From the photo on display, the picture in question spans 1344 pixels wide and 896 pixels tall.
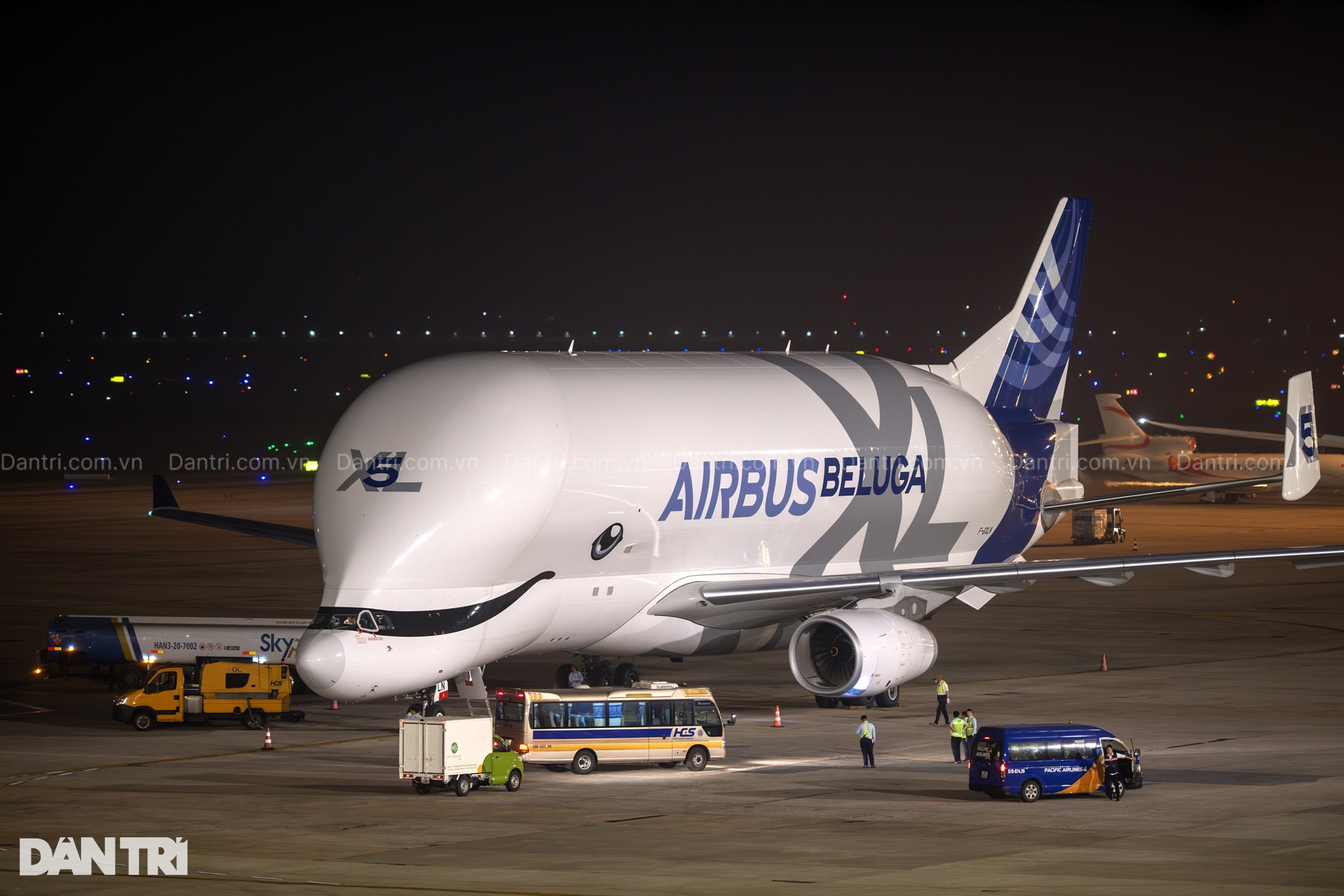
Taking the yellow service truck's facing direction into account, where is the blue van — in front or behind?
behind

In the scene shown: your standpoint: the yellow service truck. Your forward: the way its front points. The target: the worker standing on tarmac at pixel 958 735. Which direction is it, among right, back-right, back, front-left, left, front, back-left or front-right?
back-left

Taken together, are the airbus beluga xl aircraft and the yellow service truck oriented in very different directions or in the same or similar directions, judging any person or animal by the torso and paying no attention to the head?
same or similar directions

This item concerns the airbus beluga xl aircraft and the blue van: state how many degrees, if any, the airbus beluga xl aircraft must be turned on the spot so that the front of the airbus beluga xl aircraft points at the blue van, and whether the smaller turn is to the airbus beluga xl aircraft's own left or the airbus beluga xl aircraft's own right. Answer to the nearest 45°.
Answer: approximately 90° to the airbus beluga xl aircraft's own left

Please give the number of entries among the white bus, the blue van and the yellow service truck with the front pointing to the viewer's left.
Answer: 1

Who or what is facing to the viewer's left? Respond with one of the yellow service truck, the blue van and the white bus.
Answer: the yellow service truck

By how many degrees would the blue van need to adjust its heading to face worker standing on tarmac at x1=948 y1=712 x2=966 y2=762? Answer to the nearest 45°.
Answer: approximately 90° to its left

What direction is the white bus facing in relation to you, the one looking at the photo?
facing away from the viewer and to the right of the viewer

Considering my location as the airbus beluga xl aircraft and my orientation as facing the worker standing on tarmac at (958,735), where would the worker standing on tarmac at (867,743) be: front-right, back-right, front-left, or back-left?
front-right

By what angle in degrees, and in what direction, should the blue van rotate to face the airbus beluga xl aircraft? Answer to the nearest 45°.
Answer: approximately 90° to its left

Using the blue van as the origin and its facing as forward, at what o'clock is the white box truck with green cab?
The white box truck with green cab is roughly at 7 o'clock from the blue van.

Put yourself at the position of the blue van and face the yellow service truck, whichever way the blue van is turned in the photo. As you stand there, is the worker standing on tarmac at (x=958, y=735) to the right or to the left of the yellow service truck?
right

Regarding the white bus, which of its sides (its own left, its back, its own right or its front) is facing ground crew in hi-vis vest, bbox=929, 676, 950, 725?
front

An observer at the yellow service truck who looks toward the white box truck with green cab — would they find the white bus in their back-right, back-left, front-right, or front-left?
front-left

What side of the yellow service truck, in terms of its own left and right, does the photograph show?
left
